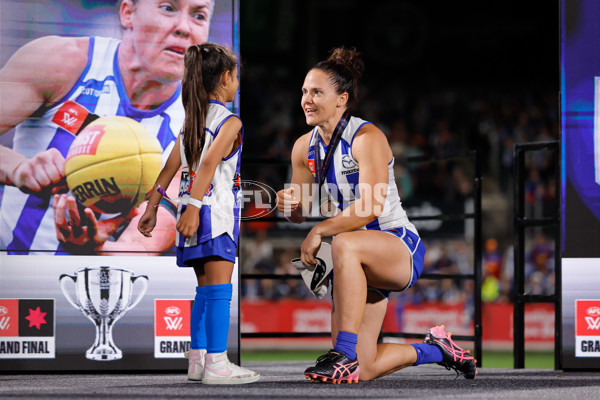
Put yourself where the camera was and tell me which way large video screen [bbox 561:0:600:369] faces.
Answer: facing the viewer

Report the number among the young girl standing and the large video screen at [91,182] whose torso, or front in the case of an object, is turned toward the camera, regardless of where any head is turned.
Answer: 1

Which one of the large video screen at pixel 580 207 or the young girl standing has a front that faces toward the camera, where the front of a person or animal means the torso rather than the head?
the large video screen

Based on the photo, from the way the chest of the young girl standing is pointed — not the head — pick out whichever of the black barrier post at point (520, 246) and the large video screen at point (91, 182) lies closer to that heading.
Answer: the black barrier post

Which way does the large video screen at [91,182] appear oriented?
toward the camera

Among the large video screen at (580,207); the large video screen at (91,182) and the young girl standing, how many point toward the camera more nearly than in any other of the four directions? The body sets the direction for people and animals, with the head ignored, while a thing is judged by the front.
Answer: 2

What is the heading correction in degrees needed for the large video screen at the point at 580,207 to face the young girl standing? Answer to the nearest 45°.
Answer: approximately 45° to its right

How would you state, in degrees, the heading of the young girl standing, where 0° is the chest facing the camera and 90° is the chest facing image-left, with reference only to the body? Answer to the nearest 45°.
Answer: approximately 225°

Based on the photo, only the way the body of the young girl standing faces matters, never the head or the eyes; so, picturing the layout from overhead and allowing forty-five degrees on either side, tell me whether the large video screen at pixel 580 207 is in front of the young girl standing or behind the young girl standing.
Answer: in front

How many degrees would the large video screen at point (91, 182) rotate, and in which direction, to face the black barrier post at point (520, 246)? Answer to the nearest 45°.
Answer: approximately 90° to its left

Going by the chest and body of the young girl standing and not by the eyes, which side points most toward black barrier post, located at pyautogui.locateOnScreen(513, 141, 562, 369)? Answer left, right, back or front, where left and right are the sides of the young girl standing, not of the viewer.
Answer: front

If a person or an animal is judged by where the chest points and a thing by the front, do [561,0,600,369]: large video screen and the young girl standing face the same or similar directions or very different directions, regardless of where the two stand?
very different directions
